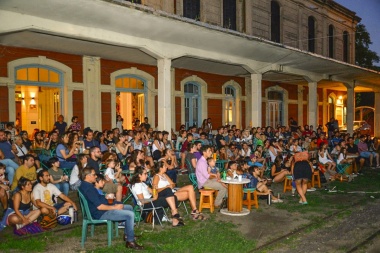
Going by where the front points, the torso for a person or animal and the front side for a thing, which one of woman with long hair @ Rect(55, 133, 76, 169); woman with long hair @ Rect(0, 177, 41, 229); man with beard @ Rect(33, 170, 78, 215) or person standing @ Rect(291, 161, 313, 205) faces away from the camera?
the person standing

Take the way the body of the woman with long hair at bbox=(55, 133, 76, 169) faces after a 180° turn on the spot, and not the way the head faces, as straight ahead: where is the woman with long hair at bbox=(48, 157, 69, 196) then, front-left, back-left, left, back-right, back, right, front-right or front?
back-left

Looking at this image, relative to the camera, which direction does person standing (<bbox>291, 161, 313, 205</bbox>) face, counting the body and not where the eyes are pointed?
away from the camera

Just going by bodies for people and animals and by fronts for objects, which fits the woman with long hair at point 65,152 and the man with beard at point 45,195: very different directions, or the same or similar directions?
same or similar directions

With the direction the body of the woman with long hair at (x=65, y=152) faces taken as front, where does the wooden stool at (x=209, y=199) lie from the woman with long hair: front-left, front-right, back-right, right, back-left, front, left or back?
front

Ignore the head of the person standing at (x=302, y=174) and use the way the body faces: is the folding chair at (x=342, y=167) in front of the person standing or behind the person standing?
in front

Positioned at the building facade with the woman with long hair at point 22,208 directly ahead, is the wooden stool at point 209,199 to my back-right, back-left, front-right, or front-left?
front-left

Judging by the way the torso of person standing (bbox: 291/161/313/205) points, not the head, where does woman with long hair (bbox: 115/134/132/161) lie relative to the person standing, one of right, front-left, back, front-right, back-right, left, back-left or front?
left

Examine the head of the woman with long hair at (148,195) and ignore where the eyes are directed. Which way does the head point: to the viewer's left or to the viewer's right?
to the viewer's right
